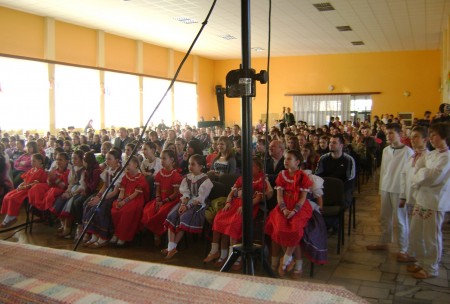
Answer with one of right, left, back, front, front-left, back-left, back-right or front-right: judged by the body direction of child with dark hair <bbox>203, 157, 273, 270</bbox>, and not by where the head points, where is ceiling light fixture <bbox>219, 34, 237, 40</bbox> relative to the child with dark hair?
back-right

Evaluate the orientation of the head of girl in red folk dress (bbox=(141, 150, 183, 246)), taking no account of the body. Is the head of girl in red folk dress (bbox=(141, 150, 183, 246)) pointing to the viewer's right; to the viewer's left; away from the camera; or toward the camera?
toward the camera

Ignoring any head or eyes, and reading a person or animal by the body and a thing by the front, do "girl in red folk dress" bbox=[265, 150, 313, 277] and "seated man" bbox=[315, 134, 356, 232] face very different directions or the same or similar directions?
same or similar directions

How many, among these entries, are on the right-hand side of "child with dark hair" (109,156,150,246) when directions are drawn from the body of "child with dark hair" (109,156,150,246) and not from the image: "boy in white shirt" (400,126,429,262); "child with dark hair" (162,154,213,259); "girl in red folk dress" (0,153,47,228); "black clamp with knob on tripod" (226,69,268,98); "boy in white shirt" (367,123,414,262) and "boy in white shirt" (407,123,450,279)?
1

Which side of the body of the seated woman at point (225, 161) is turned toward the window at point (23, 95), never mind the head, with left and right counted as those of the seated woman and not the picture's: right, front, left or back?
right

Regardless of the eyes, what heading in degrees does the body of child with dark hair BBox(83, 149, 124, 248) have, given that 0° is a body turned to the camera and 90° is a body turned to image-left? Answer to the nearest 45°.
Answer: approximately 45°

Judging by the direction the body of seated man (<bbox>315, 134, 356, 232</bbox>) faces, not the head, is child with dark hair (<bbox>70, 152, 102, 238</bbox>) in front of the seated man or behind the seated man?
in front

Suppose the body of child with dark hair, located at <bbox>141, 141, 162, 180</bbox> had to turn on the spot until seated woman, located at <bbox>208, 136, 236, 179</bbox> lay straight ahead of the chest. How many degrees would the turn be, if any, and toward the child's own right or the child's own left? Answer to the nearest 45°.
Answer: approximately 90° to the child's own left

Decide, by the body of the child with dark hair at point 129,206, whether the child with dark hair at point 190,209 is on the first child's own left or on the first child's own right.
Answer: on the first child's own left

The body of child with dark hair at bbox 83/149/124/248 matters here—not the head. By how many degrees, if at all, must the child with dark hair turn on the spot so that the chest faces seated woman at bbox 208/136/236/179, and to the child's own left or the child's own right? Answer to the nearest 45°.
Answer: approximately 135° to the child's own left

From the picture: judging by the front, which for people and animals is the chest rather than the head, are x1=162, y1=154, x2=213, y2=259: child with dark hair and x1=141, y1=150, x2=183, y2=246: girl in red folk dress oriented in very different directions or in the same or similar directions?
same or similar directions

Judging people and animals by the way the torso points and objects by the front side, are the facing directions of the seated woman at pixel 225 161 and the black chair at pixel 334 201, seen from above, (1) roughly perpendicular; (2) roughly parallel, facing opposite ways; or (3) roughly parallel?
roughly parallel

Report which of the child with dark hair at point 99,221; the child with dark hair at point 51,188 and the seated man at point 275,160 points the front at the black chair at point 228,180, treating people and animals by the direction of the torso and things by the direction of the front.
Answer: the seated man

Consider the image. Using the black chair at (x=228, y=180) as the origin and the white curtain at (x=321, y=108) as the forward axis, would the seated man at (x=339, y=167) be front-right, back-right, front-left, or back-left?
front-right

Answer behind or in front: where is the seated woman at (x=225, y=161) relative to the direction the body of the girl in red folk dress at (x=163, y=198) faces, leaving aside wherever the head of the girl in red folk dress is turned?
behind

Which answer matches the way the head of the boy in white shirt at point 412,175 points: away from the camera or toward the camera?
toward the camera

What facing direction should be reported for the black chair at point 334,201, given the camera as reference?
facing the viewer and to the left of the viewer

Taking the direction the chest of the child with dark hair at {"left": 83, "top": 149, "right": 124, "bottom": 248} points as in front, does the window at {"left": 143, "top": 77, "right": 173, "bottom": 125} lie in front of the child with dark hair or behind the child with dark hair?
behind

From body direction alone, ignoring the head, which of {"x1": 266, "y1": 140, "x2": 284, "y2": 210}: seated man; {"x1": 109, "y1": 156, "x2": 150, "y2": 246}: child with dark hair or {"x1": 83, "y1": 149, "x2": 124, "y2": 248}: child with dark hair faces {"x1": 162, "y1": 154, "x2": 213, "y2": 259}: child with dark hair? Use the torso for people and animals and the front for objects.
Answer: the seated man

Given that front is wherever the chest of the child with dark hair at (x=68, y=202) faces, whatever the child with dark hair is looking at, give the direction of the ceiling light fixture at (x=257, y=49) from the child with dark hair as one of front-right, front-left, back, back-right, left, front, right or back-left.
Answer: back
